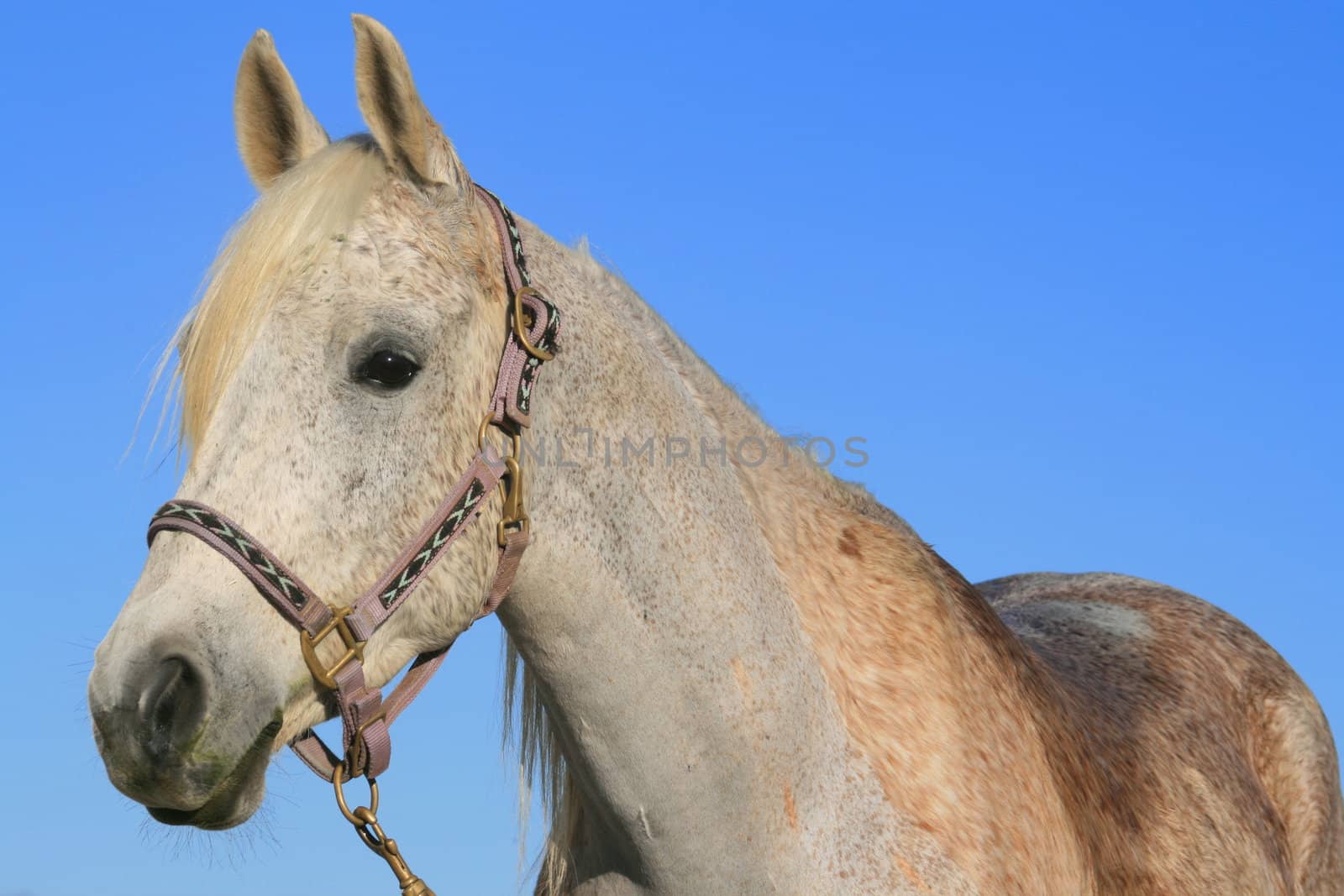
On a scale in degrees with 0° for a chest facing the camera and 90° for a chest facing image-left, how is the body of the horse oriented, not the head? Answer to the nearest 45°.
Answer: approximately 45°
